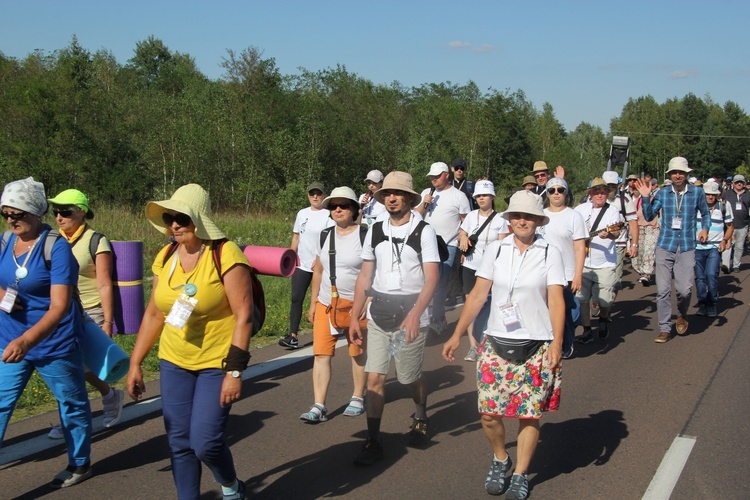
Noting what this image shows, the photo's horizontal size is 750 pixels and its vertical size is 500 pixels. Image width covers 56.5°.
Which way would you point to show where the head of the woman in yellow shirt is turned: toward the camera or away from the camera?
toward the camera

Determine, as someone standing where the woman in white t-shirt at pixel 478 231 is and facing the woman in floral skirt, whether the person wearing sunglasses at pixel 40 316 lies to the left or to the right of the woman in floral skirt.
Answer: right

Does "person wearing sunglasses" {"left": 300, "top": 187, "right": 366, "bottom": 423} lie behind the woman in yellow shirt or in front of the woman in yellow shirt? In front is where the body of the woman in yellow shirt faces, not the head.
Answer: behind

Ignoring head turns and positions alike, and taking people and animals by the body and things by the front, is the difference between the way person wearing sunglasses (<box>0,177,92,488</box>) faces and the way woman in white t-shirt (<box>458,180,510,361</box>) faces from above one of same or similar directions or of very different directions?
same or similar directions

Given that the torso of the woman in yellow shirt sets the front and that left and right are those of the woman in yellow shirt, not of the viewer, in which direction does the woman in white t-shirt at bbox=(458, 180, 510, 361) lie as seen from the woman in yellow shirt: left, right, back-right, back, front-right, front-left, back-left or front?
back

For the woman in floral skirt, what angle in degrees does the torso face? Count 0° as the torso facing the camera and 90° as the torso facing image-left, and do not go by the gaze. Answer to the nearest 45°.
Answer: approximately 0°

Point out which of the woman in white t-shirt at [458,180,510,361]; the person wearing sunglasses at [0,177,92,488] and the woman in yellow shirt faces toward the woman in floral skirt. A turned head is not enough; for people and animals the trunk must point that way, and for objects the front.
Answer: the woman in white t-shirt

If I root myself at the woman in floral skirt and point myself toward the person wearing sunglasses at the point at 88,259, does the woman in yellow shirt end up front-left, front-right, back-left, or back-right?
front-left

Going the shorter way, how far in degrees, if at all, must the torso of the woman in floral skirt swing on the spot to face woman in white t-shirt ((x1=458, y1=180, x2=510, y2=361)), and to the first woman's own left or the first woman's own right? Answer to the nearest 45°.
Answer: approximately 180°

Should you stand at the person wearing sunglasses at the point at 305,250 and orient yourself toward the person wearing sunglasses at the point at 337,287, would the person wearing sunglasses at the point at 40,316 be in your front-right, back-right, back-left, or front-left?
front-right

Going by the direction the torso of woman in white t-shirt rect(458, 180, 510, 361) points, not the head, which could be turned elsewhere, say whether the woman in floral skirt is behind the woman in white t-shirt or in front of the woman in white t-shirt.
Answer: in front

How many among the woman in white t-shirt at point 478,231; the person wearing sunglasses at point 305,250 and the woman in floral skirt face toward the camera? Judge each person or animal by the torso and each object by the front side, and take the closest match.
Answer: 3

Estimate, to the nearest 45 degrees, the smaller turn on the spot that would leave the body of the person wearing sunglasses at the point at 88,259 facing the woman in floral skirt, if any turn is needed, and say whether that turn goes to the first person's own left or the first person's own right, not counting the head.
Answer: approximately 90° to the first person's own left

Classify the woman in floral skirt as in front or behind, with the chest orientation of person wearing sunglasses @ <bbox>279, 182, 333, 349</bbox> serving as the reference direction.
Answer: in front

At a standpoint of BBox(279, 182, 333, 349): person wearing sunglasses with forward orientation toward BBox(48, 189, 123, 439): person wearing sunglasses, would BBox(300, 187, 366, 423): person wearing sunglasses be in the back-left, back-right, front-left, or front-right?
front-left

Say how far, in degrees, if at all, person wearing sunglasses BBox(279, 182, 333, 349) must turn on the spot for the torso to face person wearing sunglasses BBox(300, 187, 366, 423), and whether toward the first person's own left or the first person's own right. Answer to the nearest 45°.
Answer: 0° — they already face them
